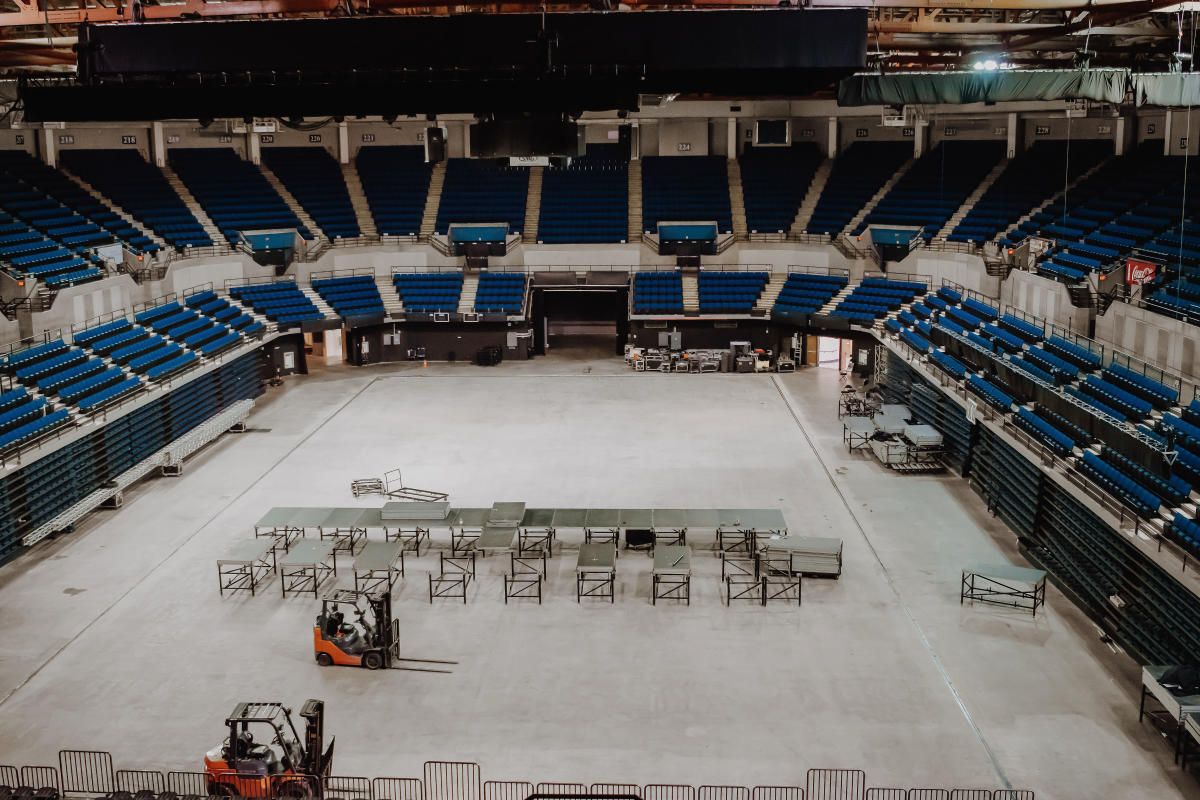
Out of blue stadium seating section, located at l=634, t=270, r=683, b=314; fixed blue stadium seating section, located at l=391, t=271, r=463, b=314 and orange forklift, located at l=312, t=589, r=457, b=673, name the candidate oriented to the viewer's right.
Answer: the orange forklift

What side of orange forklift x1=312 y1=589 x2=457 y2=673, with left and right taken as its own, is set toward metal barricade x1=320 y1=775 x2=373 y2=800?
right

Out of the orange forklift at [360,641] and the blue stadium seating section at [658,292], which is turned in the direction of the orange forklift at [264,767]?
the blue stadium seating section

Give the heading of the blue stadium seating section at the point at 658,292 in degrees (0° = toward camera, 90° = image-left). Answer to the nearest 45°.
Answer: approximately 0°

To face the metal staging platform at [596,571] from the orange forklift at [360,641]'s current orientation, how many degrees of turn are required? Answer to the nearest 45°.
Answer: approximately 45° to its left

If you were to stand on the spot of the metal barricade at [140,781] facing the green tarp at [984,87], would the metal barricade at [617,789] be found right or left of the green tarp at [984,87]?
right

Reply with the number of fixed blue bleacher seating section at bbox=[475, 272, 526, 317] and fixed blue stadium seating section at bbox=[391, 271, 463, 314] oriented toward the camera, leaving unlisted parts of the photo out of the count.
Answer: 2

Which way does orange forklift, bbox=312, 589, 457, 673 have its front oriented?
to the viewer's right

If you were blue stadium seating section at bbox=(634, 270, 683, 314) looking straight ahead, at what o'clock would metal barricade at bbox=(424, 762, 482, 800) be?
The metal barricade is roughly at 12 o'clock from the blue stadium seating section.

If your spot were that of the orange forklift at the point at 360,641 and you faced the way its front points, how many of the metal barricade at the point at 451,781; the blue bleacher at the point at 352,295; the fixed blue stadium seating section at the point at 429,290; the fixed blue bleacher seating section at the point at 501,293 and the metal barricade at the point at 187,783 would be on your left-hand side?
3

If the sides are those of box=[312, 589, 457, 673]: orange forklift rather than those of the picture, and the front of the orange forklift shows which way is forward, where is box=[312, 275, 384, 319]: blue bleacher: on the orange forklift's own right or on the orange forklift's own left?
on the orange forklift's own left
